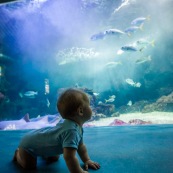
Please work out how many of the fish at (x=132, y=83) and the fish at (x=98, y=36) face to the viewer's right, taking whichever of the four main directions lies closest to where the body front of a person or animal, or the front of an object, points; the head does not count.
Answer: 0

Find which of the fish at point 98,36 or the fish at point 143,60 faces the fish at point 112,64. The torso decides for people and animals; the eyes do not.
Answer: the fish at point 143,60

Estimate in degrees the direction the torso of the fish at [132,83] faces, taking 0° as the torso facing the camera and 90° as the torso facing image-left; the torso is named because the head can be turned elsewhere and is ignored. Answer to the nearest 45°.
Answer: approximately 90°

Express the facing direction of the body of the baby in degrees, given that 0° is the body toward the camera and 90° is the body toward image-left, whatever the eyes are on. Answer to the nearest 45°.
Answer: approximately 270°

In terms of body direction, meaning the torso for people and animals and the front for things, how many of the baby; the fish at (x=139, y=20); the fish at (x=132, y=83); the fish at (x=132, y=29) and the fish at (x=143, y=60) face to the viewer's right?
1

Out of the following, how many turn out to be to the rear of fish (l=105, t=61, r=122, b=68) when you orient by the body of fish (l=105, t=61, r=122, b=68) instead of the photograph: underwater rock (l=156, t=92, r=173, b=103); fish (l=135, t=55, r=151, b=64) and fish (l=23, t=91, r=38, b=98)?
2

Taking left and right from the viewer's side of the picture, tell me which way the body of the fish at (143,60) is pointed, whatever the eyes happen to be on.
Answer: facing to the left of the viewer

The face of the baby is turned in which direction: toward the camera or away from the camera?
away from the camera

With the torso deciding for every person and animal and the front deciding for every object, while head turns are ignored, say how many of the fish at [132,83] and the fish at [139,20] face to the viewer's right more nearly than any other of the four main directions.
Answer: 0

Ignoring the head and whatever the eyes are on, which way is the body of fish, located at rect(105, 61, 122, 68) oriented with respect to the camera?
to the viewer's left

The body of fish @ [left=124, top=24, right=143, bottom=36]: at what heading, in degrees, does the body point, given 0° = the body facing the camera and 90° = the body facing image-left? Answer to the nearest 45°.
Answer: approximately 90°

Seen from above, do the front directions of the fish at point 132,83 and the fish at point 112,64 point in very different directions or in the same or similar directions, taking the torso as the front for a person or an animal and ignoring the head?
same or similar directions

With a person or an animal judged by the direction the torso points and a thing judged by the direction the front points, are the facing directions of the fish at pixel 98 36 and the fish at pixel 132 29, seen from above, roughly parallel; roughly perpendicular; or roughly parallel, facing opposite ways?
roughly parallel
